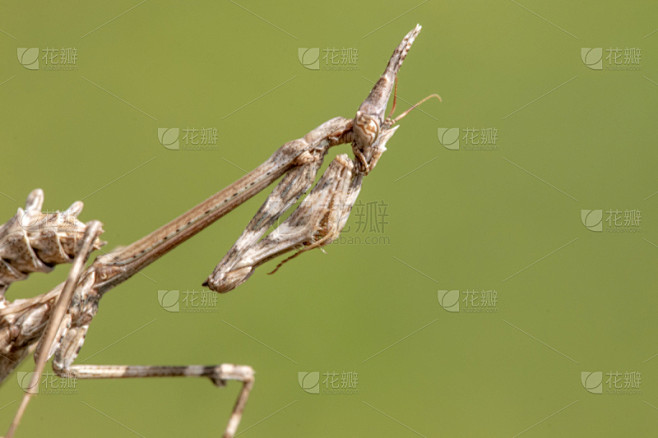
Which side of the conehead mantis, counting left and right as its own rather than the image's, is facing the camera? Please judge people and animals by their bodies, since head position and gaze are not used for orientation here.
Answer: right
